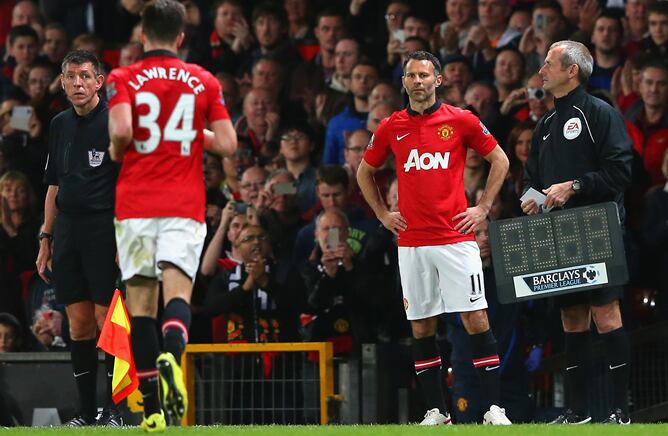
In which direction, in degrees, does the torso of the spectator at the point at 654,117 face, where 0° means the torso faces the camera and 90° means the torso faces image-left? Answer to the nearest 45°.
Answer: approximately 0°

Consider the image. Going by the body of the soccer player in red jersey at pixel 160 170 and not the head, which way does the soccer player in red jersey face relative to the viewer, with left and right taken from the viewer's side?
facing away from the viewer
